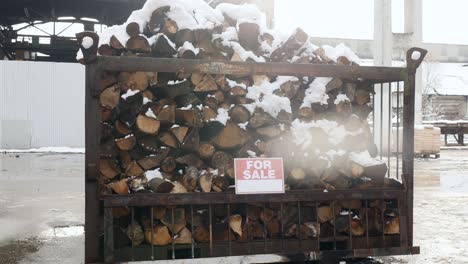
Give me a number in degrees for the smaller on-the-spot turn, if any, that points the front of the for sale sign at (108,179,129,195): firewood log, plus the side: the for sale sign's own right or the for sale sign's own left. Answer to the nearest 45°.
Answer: approximately 90° to the for sale sign's own right

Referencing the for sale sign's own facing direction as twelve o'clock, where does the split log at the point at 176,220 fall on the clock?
The split log is roughly at 3 o'clock from the for sale sign.

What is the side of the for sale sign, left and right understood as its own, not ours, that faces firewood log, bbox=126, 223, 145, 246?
right

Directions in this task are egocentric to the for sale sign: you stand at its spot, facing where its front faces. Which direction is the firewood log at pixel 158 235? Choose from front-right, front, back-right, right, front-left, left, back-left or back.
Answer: right

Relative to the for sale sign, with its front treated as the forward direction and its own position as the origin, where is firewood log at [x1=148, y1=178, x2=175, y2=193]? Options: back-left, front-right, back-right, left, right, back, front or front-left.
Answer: right

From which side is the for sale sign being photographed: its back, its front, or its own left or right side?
front

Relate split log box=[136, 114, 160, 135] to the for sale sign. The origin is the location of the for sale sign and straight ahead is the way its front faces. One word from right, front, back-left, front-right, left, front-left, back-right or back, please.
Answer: right

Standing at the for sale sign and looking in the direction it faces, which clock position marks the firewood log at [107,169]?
The firewood log is roughly at 3 o'clock from the for sale sign.

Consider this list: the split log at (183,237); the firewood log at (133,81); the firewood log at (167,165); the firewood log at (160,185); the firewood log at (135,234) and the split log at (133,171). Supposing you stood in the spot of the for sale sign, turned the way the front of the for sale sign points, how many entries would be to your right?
6

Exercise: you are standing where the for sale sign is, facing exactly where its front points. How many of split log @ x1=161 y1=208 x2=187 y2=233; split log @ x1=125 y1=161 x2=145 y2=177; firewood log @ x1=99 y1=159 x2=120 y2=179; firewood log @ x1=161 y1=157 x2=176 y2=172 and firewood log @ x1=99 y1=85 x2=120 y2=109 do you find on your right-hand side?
5

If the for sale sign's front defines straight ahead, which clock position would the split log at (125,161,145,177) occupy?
The split log is roughly at 3 o'clock from the for sale sign.
